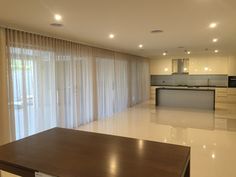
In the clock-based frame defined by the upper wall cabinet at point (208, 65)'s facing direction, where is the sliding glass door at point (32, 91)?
The sliding glass door is roughly at 1 o'clock from the upper wall cabinet.

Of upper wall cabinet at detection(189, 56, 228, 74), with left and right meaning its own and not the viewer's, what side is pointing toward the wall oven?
left

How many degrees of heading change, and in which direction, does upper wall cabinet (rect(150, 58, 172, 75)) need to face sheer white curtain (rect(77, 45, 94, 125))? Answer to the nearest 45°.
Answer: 0° — it already faces it

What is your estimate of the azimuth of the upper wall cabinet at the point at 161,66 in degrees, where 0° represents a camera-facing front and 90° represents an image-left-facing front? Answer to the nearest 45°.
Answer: approximately 0°

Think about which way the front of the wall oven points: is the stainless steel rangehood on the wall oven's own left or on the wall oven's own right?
on the wall oven's own right

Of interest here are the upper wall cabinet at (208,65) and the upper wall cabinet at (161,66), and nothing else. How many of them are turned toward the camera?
2

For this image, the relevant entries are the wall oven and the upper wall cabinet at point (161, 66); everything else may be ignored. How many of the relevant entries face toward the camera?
2
